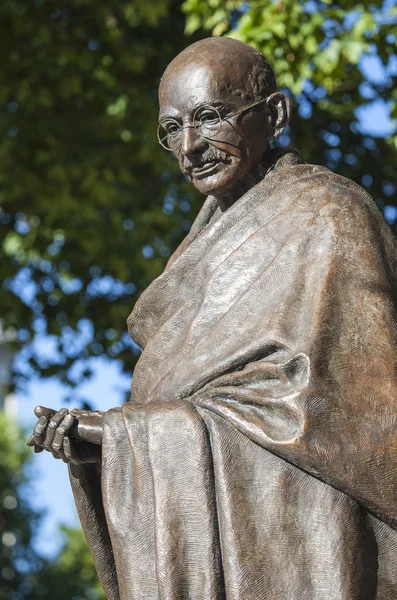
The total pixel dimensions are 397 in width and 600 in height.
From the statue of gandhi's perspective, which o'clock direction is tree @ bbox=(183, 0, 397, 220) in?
The tree is roughly at 5 o'clock from the statue of gandhi.

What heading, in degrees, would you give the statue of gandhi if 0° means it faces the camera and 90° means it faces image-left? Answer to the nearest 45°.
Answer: approximately 45°
